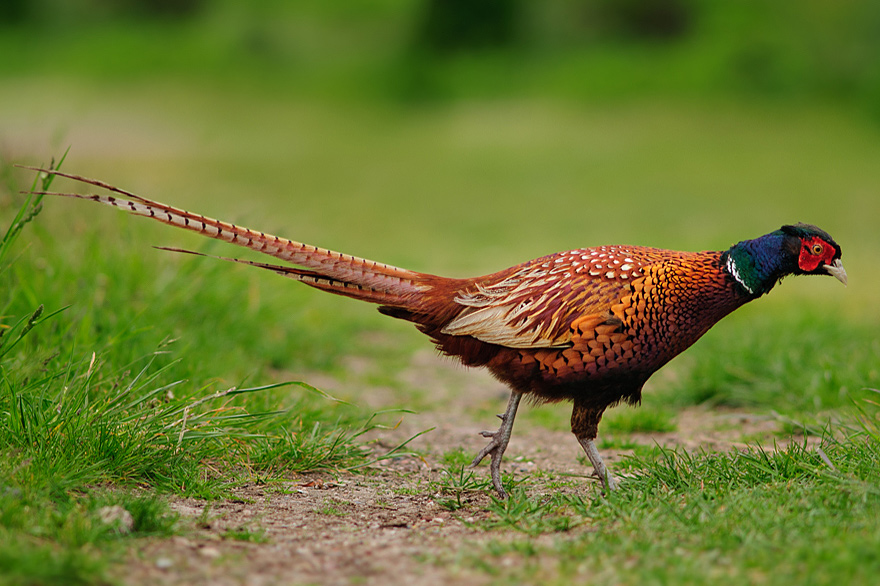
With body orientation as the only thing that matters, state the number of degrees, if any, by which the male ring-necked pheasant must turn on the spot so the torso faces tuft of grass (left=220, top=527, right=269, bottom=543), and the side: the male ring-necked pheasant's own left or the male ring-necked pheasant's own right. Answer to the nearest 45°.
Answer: approximately 135° to the male ring-necked pheasant's own right

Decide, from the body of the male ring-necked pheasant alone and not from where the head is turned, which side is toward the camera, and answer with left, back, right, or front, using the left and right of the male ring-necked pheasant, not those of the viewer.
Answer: right

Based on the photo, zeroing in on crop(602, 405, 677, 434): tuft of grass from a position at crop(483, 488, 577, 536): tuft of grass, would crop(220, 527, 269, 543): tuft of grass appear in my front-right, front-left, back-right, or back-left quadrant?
back-left
